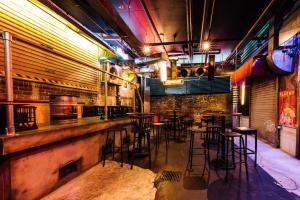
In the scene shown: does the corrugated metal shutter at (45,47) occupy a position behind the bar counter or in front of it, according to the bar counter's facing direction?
behind

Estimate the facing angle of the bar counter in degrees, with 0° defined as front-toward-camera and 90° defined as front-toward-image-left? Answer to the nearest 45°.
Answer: approximately 315°

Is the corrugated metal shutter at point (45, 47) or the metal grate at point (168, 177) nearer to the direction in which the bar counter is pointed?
the metal grate

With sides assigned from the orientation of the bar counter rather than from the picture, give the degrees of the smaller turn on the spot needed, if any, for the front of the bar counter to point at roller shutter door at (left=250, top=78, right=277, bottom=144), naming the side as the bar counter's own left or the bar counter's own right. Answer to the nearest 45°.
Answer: approximately 45° to the bar counter's own left

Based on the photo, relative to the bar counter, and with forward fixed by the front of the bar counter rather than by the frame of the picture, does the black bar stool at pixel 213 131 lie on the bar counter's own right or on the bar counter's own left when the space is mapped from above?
on the bar counter's own left

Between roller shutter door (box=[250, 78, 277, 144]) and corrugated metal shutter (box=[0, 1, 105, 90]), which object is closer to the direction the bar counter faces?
the roller shutter door
